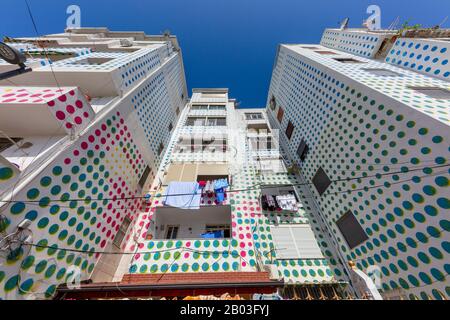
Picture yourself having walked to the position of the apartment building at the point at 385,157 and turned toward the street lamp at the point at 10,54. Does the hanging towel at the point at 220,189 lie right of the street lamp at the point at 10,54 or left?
right

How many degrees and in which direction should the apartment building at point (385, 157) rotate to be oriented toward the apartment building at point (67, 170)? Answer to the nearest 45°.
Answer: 0° — it already faces it

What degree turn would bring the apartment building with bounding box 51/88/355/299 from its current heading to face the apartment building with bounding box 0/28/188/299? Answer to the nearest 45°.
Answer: approximately 45° to its right

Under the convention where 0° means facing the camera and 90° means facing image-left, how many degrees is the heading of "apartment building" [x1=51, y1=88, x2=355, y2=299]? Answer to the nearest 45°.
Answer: approximately 0°

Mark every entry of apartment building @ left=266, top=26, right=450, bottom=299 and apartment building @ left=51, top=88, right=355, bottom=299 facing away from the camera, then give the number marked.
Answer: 0

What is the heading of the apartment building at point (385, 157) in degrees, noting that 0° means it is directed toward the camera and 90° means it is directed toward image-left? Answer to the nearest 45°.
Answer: approximately 45°

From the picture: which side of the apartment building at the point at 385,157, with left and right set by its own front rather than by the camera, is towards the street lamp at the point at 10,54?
front

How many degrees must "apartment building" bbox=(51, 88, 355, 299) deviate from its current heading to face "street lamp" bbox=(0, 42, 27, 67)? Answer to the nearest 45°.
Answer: approximately 45° to its right

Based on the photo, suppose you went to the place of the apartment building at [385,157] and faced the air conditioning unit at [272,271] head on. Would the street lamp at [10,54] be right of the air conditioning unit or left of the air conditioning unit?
left

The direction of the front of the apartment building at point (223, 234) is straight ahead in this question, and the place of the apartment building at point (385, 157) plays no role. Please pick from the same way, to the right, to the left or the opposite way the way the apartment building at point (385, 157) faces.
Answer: to the right
